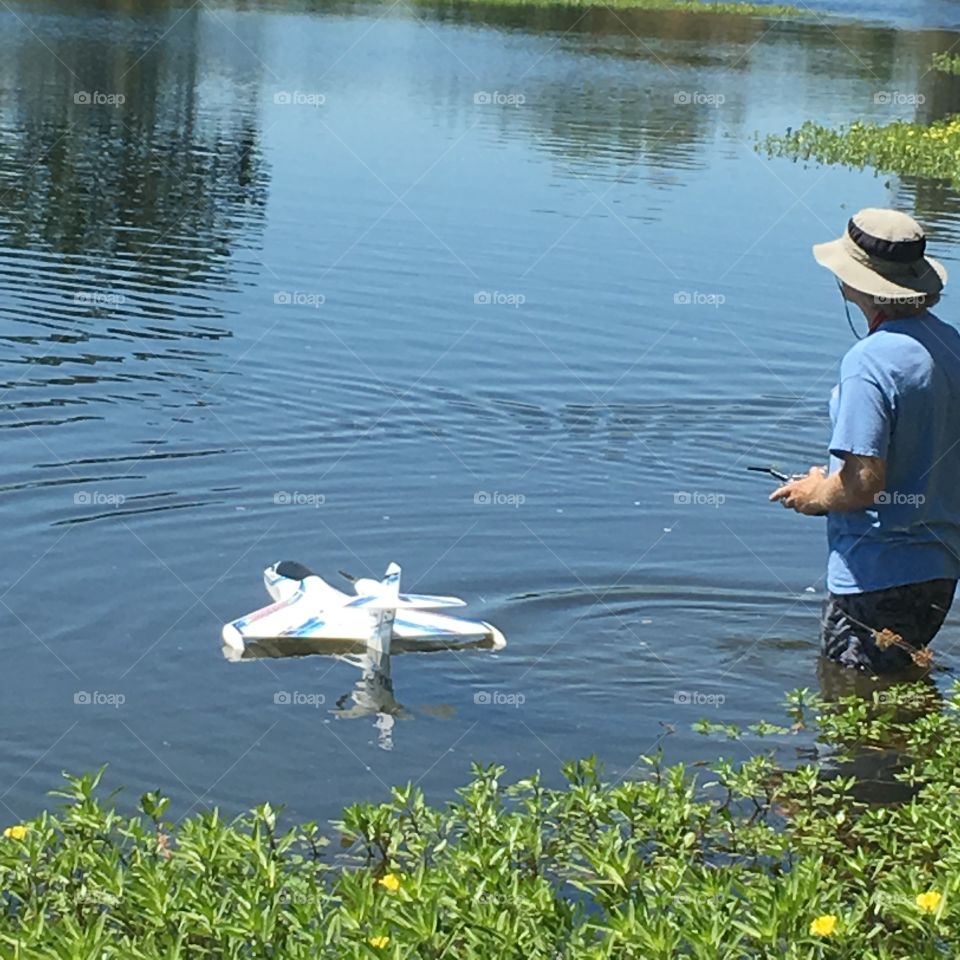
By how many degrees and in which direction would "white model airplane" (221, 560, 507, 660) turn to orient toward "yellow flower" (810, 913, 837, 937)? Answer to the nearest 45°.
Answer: approximately 135° to its left

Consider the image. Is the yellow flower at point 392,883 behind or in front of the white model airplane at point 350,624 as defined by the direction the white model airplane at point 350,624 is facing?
behind

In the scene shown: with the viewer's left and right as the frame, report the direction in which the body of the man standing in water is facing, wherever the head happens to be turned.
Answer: facing away from the viewer and to the left of the viewer

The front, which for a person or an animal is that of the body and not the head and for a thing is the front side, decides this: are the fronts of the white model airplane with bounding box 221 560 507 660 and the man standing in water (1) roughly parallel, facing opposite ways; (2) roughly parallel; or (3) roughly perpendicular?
roughly parallel

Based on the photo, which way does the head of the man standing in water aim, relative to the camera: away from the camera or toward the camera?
away from the camera

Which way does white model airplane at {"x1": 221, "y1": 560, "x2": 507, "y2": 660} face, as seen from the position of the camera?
facing away from the viewer and to the left of the viewer

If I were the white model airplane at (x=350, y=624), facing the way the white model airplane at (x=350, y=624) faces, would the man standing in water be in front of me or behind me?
behind

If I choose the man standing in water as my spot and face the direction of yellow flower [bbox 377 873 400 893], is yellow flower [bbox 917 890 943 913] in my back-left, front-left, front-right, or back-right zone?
front-left

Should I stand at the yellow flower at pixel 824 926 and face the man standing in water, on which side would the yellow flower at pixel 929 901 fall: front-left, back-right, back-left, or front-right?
front-right

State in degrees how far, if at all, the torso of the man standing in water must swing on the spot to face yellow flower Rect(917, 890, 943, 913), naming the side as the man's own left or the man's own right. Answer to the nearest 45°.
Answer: approximately 135° to the man's own left

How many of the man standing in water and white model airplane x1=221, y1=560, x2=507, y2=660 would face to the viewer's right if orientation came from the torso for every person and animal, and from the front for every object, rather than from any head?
0

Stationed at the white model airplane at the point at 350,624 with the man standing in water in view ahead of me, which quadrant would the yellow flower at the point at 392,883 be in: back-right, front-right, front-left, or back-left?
front-right
